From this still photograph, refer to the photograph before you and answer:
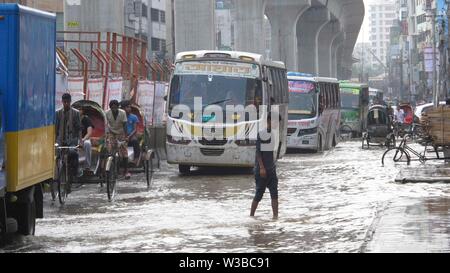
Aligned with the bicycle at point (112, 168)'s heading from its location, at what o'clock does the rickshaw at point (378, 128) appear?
The rickshaw is roughly at 7 o'clock from the bicycle.

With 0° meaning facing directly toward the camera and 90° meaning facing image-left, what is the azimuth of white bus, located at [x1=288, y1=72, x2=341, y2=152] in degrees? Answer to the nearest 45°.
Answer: approximately 45°

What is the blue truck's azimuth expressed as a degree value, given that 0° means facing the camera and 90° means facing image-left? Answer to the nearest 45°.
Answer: approximately 45°

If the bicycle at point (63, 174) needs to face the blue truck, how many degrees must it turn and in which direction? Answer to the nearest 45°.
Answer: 0° — it already faces it

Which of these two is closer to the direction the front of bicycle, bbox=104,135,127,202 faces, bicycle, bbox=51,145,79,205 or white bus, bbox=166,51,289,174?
the bicycle

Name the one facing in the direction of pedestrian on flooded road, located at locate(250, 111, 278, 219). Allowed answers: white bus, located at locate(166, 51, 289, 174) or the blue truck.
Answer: the white bus
